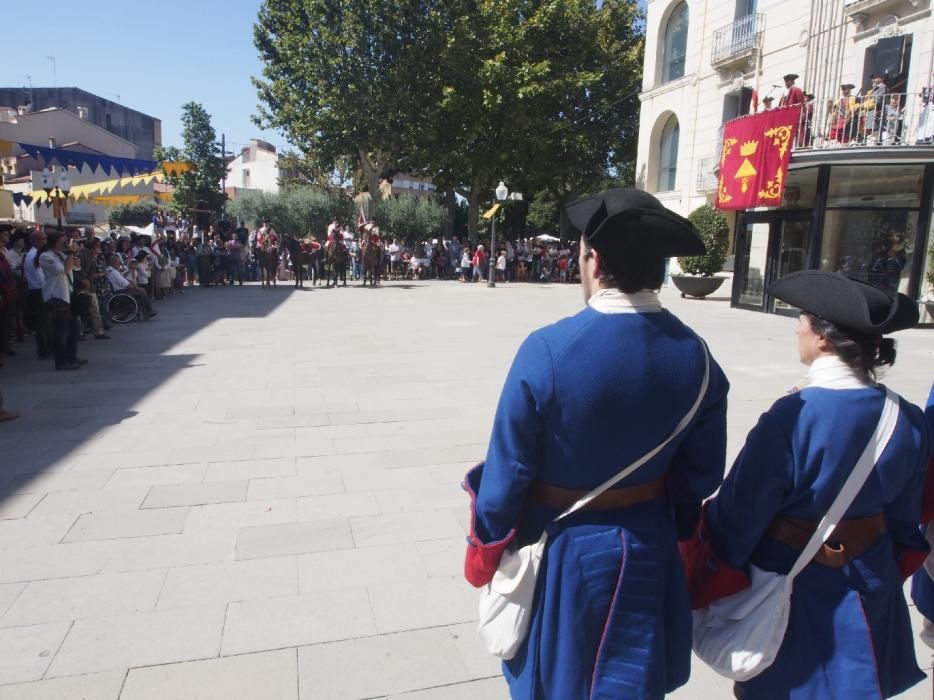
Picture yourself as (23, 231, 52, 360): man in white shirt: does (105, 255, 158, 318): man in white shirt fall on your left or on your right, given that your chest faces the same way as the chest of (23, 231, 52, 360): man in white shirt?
on your left

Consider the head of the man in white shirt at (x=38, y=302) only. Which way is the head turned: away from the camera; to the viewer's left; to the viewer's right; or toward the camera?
to the viewer's right

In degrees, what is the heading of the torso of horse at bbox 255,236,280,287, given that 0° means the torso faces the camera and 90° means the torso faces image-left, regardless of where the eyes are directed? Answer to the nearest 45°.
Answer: approximately 0°

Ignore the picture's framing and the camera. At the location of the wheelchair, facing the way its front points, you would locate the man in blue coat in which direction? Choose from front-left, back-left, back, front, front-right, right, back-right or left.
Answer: right

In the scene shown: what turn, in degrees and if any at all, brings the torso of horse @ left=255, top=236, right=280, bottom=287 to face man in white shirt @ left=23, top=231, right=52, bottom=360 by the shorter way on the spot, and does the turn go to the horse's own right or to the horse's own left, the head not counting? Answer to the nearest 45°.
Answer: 0° — it already faces them

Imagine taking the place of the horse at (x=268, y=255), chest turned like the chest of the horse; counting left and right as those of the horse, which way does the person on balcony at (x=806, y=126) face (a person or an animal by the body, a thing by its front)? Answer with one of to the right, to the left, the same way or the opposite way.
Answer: to the right

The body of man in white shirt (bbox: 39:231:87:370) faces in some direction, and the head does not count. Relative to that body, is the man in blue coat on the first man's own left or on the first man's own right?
on the first man's own right

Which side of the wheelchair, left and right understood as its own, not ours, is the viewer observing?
right

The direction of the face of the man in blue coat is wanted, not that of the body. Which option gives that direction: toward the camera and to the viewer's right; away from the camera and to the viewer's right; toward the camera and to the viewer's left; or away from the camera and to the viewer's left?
away from the camera and to the viewer's left

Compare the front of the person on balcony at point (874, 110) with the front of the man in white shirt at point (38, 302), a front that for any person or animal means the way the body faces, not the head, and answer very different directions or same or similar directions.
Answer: very different directions

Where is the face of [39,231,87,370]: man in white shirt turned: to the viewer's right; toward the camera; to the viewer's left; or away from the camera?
to the viewer's right

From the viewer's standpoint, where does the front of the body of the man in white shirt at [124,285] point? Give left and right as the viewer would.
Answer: facing to the right of the viewer
